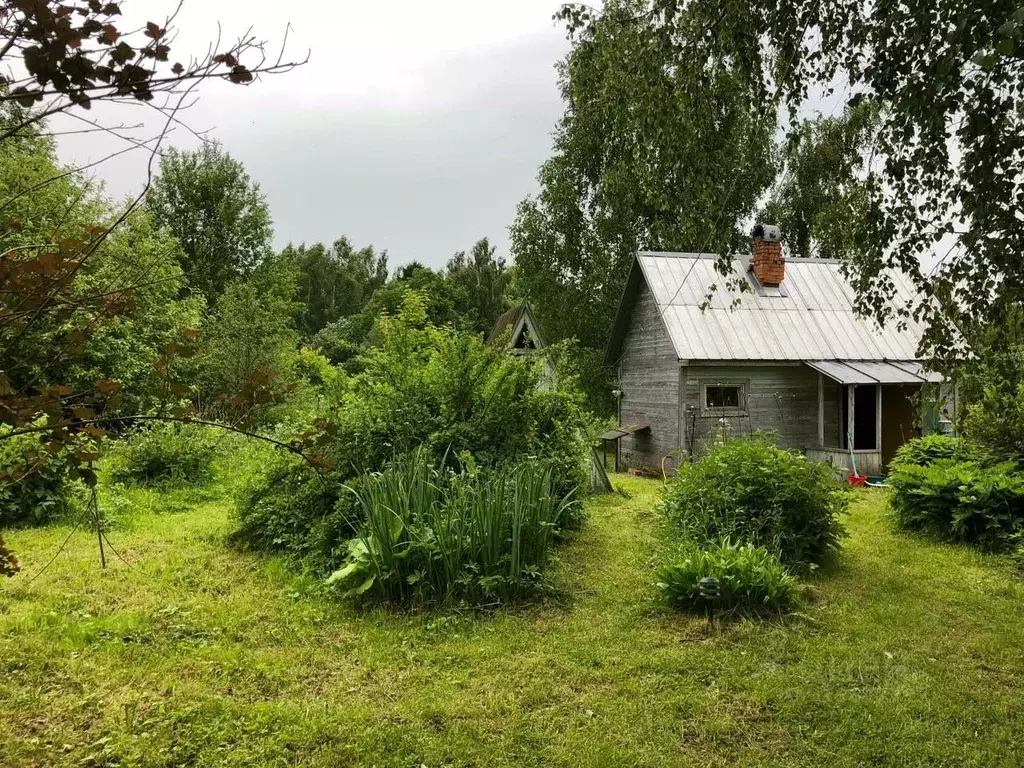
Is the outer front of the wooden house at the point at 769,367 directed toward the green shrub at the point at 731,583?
yes

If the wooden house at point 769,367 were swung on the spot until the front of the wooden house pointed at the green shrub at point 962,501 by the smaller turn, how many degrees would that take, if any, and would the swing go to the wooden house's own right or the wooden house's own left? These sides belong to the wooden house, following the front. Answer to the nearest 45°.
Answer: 0° — it already faces it

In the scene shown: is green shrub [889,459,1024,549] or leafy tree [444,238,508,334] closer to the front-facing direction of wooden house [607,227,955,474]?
the green shrub

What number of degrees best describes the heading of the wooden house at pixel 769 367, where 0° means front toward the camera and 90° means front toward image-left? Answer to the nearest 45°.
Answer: approximately 0°

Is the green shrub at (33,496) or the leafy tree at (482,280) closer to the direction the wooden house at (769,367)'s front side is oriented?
the green shrub

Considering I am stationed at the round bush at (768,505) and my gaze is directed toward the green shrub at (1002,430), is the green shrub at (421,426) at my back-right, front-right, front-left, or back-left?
back-left

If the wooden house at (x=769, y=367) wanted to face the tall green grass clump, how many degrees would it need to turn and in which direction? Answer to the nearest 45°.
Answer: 0° — it already faces it

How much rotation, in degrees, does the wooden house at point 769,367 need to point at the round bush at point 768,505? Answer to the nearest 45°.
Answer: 0° — it already faces it

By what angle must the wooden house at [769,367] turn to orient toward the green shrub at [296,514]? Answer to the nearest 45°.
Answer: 0° — it already faces it
